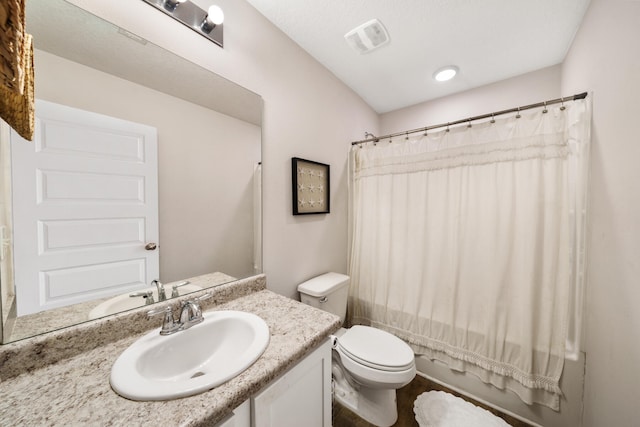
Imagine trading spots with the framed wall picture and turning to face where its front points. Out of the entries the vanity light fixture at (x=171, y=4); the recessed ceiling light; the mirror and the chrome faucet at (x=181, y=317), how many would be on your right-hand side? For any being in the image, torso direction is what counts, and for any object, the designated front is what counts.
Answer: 3

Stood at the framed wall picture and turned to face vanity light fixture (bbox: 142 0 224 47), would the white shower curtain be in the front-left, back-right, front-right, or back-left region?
back-left

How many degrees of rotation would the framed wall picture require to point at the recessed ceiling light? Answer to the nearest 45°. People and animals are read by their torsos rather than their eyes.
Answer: approximately 45° to its left

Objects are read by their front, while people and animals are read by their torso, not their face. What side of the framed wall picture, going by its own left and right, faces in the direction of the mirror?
right

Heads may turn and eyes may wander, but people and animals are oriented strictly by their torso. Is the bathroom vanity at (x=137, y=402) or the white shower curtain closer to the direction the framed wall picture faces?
the white shower curtain

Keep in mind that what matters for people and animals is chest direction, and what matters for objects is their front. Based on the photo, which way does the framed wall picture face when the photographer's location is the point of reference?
facing the viewer and to the right of the viewer

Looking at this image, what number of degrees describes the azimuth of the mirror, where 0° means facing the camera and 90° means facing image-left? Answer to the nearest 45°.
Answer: approximately 315°

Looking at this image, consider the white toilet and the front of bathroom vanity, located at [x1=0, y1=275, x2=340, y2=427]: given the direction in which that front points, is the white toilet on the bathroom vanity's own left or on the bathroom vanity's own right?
on the bathroom vanity's own left

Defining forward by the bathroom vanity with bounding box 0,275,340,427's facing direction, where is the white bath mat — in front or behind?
in front

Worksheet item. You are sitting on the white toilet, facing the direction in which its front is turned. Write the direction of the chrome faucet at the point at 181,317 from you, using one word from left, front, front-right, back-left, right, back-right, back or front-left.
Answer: right

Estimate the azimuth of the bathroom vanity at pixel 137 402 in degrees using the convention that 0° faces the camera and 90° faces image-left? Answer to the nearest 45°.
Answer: approximately 315°

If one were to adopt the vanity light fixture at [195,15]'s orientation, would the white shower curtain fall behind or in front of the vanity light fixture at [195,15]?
in front
